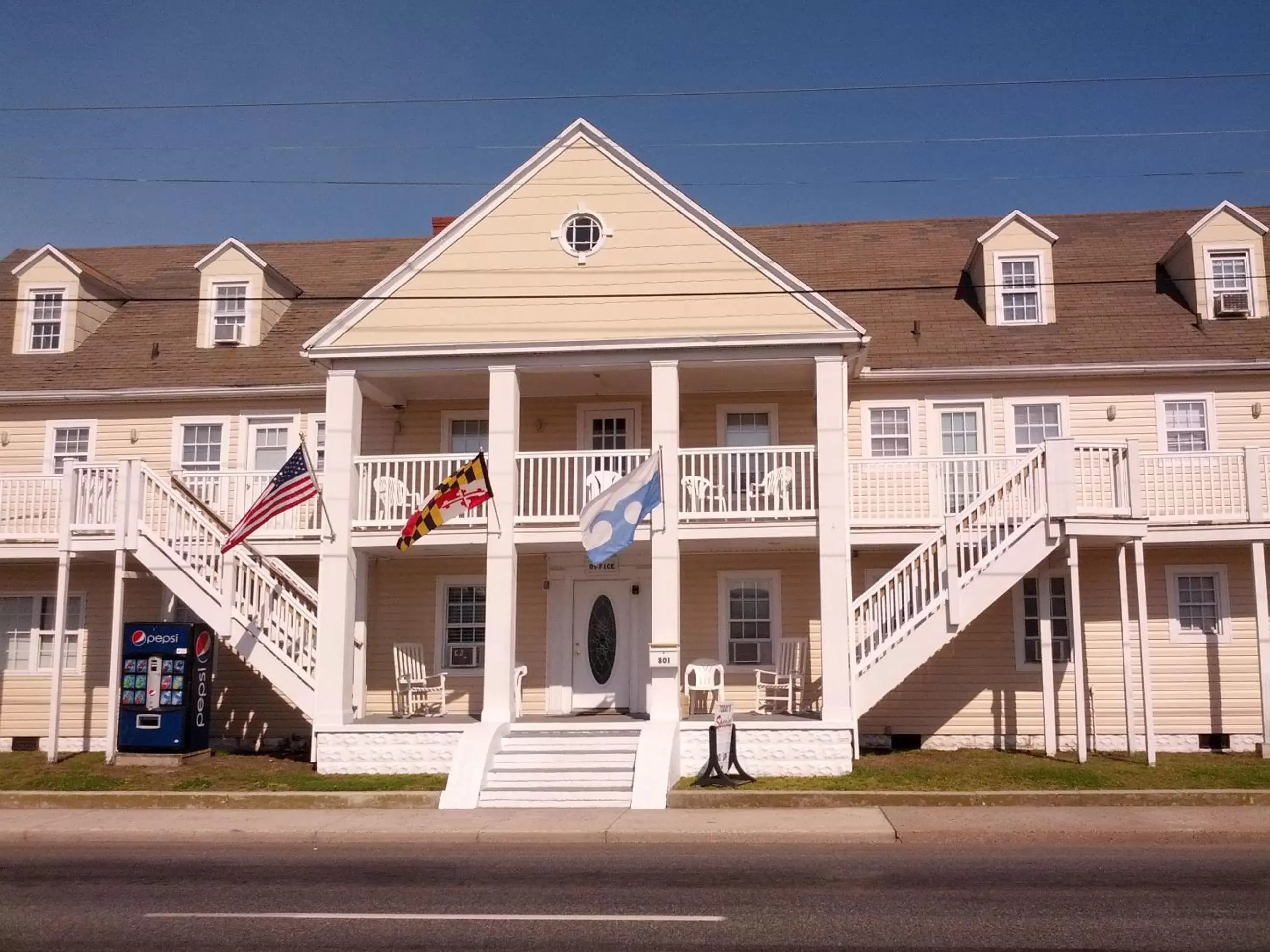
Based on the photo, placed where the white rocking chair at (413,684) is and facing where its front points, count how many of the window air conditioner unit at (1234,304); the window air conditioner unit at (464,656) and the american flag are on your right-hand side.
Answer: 1

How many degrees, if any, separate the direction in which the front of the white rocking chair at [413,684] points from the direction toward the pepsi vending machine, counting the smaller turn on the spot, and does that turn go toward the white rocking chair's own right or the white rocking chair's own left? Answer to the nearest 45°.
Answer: approximately 135° to the white rocking chair's own right

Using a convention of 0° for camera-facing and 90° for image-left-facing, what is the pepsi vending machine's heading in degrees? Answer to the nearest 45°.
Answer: approximately 0°

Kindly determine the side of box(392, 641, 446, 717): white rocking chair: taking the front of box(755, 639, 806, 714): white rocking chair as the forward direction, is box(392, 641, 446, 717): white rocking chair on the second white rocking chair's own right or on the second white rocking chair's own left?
on the second white rocking chair's own right

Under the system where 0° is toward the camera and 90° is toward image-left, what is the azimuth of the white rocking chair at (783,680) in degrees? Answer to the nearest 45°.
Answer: approximately 45°

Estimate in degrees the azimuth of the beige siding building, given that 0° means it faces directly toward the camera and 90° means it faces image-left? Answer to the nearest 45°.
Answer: approximately 0°

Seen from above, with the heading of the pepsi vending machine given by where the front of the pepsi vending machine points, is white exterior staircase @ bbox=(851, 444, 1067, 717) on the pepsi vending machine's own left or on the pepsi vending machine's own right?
on the pepsi vending machine's own left

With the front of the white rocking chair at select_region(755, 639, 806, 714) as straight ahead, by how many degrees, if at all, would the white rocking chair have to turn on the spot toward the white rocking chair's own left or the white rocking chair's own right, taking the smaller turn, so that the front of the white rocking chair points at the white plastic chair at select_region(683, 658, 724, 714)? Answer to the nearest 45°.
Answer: approximately 45° to the white rocking chair's own right

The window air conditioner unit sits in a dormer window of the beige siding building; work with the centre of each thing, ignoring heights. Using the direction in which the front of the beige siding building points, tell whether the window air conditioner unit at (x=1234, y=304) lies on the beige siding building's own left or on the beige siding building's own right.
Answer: on the beige siding building's own left
